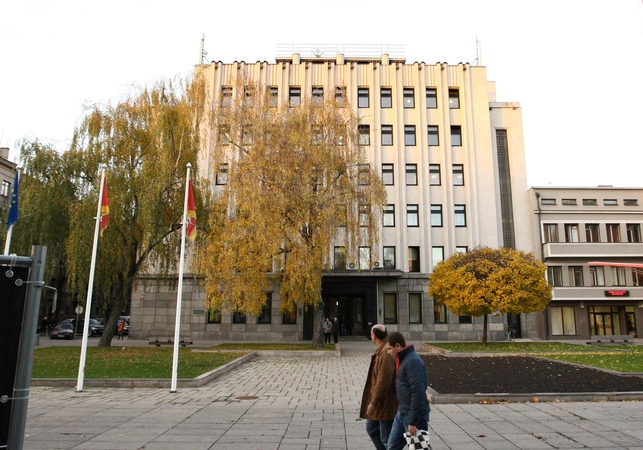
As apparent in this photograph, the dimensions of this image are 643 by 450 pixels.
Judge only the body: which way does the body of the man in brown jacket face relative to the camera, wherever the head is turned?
to the viewer's left

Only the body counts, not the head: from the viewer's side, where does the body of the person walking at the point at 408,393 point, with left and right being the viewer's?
facing to the left of the viewer

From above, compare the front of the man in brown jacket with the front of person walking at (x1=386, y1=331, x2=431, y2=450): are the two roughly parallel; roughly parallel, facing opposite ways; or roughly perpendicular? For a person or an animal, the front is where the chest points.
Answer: roughly parallel

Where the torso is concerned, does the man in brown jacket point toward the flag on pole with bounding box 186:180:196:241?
no

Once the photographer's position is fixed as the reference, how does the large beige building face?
facing the viewer

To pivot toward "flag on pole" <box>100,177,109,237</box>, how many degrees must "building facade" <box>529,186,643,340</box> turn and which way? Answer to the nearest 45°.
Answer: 0° — it already faces it

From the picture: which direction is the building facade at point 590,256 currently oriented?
toward the camera

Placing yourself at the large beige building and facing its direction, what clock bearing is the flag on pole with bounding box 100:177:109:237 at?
The flag on pole is roughly at 1 o'clock from the large beige building.

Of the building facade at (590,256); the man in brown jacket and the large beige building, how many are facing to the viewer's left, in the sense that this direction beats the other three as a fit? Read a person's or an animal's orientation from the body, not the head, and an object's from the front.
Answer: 1

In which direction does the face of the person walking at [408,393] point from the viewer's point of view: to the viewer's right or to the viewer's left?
to the viewer's left

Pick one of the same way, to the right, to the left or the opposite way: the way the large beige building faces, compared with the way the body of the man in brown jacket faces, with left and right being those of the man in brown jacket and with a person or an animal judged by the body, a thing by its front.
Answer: to the left

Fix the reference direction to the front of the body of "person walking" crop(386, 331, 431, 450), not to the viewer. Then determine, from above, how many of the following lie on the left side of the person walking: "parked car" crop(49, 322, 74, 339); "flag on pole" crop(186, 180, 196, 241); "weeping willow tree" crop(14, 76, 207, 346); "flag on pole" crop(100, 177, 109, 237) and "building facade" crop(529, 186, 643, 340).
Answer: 0

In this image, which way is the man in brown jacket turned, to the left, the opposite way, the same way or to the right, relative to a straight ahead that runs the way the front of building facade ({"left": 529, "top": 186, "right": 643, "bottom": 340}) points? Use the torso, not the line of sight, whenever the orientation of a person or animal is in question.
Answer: to the right

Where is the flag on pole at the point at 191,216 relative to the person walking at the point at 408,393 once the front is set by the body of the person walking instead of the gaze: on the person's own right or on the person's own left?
on the person's own right

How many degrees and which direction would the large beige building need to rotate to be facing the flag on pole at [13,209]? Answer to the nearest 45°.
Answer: approximately 45° to its right

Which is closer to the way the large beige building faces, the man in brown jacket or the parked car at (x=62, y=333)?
the man in brown jacket
